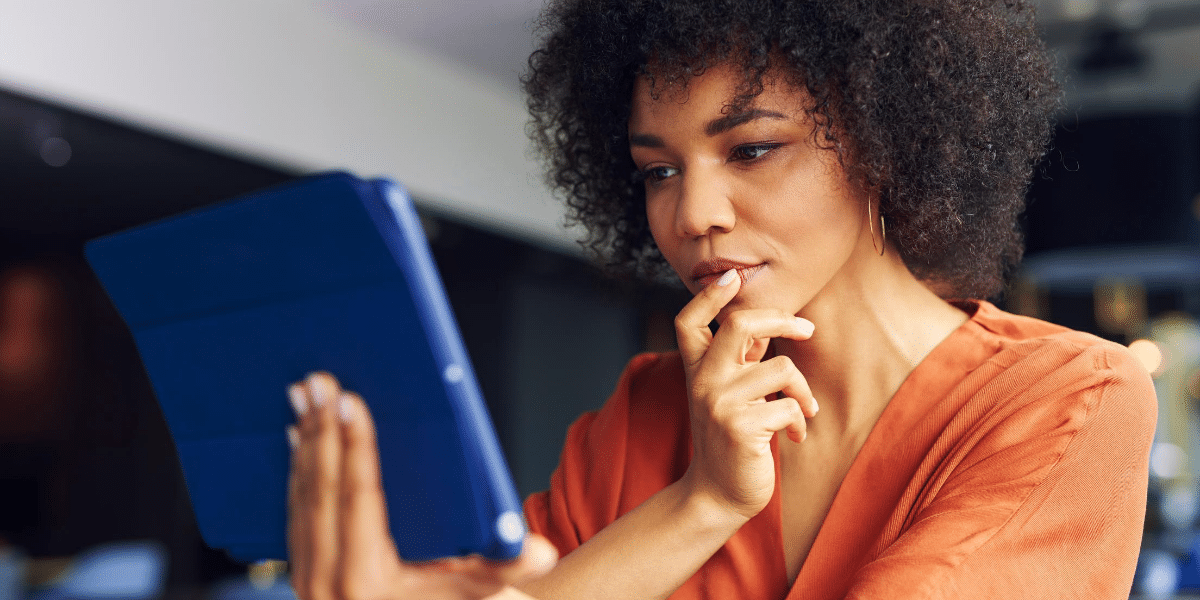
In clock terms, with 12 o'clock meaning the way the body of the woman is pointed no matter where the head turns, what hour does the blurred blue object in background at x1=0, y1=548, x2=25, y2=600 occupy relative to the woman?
The blurred blue object in background is roughly at 3 o'clock from the woman.

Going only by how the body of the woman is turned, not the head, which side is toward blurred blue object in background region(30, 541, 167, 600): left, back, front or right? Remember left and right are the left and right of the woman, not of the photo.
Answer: right

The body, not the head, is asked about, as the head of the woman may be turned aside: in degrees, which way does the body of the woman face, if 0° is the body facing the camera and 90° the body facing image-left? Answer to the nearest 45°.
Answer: approximately 45°
